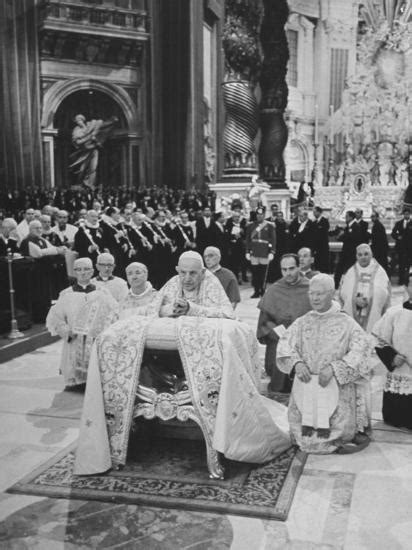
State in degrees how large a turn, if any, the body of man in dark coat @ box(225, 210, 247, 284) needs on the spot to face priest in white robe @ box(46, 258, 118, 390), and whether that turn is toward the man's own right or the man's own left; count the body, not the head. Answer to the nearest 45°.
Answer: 0° — they already face them

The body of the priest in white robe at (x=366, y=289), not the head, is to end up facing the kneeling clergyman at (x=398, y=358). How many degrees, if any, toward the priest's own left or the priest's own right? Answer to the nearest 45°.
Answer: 0° — they already face them

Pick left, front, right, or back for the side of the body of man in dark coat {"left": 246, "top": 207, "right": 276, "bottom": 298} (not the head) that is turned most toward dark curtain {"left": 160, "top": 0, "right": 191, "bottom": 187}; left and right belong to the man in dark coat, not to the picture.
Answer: back

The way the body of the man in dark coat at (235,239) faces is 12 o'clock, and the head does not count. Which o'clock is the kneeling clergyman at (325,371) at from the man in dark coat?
The kneeling clergyman is roughly at 12 o'clock from the man in dark coat.

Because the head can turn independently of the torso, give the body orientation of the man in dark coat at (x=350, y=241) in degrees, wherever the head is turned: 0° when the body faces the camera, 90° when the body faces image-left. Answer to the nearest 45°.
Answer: approximately 45°

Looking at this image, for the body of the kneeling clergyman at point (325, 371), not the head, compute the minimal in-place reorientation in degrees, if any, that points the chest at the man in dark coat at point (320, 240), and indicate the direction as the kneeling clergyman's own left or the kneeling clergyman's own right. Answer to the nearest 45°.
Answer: approximately 135° to the kneeling clergyman's own right

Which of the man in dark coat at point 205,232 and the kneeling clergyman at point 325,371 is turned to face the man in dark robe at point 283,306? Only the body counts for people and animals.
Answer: the man in dark coat at point 205,232

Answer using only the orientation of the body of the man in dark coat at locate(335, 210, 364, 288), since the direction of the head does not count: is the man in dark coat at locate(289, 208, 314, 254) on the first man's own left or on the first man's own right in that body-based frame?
on the first man's own right

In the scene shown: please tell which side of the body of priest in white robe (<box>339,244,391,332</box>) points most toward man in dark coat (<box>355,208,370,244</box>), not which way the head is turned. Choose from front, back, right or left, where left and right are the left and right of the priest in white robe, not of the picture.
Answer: back

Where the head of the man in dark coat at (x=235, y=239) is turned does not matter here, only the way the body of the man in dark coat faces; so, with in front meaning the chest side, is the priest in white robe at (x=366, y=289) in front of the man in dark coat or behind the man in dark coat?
in front

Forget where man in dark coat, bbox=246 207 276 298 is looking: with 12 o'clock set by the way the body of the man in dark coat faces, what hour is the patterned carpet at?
The patterned carpet is roughly at 12 o'clock from the man in dark coat.

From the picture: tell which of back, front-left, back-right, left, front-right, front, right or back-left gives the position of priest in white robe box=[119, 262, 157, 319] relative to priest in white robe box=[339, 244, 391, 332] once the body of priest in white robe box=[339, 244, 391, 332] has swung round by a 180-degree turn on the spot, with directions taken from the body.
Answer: back-left

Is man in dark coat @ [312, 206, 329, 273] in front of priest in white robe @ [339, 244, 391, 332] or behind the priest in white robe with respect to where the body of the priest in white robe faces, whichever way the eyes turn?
behind

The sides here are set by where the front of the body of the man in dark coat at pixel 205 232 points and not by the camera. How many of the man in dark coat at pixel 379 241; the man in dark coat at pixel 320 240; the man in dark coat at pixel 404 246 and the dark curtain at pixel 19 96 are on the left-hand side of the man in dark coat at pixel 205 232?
3
